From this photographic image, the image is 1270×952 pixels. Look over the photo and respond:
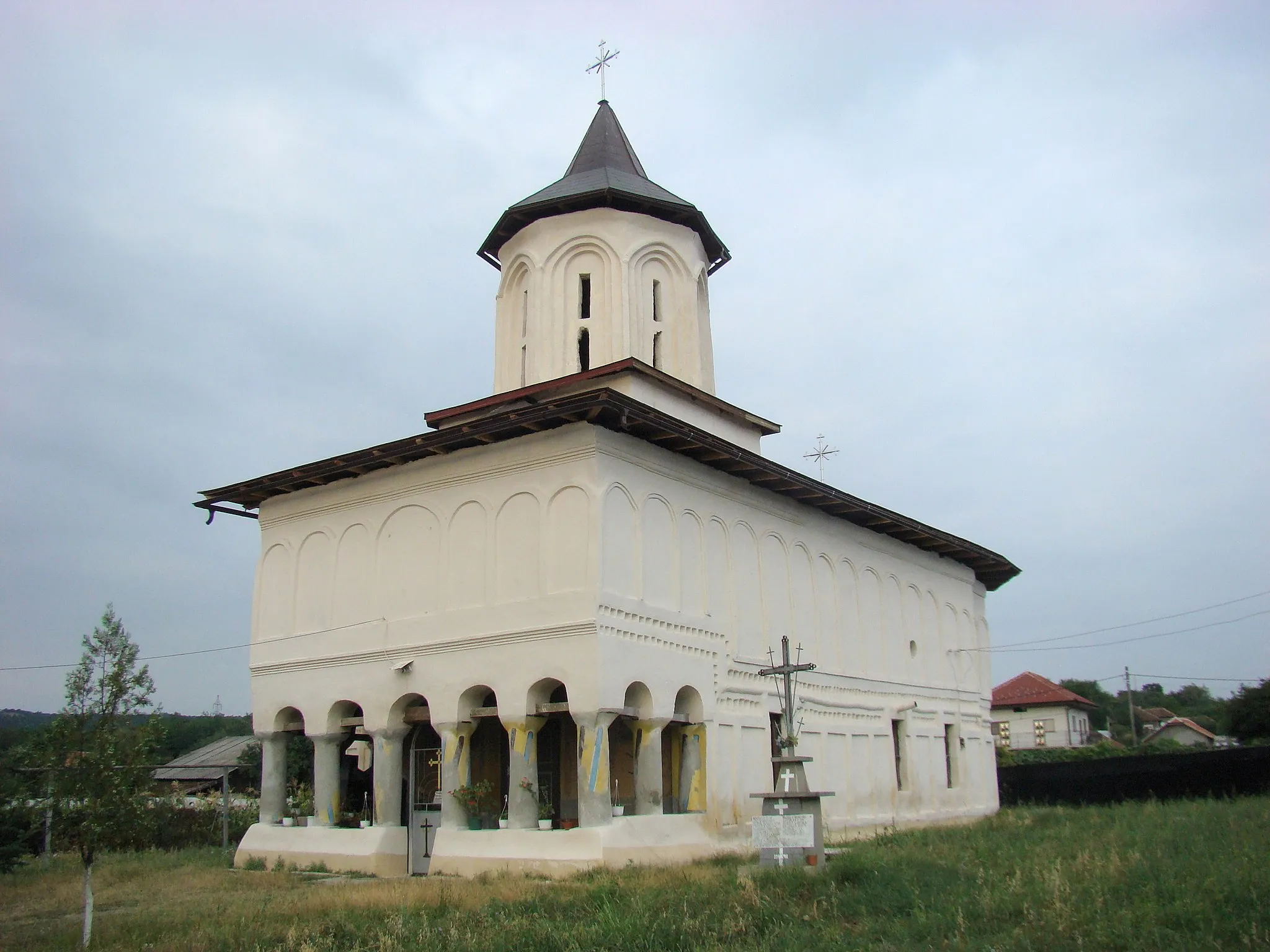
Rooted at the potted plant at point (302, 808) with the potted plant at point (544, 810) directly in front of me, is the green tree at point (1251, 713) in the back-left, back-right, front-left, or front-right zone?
front-left

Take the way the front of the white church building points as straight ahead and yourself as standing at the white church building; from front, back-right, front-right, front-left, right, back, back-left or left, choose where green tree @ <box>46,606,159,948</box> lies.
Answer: front

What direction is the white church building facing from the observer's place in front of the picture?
facing the viewer and to the left of the viewer

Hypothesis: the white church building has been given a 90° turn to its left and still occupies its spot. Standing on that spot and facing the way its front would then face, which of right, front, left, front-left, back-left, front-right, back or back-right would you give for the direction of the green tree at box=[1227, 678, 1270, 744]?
left
